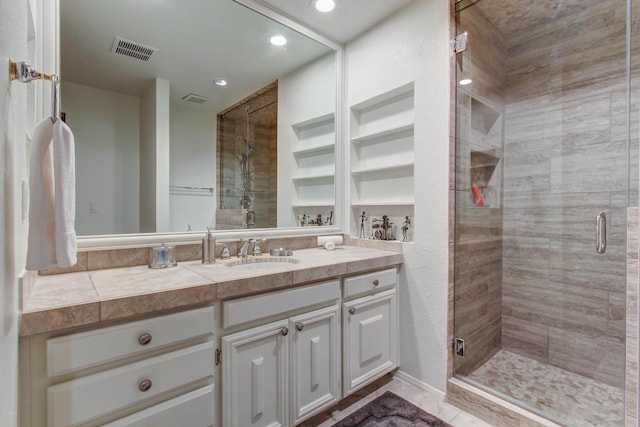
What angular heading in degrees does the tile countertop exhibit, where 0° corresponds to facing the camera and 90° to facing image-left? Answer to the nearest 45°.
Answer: approximately 315°

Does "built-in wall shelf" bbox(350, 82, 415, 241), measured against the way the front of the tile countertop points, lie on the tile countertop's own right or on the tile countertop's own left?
on the tile countertop's own left

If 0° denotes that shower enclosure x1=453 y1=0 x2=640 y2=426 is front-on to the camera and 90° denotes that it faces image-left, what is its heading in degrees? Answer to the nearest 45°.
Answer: approximately 45°

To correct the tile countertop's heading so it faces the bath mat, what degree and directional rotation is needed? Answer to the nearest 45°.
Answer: approximately 45° to its left

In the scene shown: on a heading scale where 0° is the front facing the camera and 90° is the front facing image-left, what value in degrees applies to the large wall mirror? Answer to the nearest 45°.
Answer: approximately 315°

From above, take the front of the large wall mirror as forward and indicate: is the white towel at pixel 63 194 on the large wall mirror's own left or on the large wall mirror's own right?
on the large wall mirror's own right
